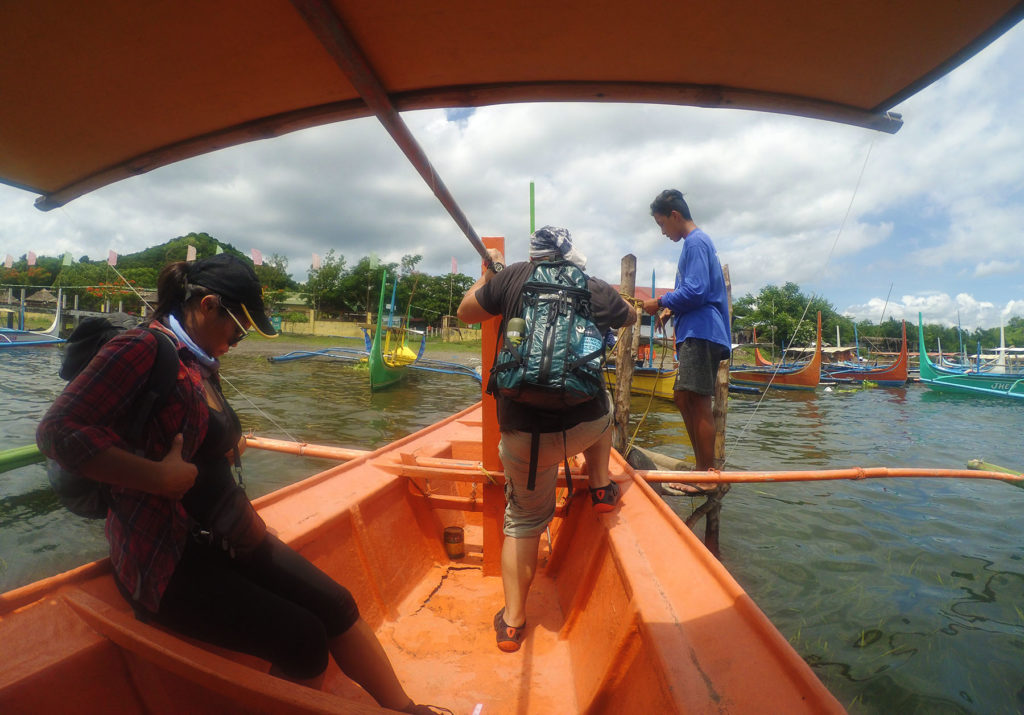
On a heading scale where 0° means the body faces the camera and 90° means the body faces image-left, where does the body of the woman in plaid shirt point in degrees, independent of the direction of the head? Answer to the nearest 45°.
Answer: approximately 270°

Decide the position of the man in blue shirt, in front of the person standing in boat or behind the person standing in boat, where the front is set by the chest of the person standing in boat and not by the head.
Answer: in front

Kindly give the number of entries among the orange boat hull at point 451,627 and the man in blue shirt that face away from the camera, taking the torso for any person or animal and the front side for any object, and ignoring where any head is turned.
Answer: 1

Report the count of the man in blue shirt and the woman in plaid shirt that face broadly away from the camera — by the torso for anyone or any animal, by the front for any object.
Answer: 0

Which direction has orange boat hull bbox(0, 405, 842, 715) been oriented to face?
away from the camera

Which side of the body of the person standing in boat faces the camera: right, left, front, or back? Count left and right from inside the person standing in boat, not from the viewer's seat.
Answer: back

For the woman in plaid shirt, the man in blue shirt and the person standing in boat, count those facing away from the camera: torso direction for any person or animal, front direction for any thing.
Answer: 1

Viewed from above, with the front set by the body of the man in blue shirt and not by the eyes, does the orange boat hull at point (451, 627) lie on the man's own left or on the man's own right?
on the man's own left

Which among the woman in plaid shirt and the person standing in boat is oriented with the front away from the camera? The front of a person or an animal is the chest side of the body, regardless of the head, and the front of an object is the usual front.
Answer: the person standing in boat

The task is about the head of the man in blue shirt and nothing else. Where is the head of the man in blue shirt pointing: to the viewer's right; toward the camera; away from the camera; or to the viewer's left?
to the viewer's left

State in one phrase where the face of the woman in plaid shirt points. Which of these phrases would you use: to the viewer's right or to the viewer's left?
to the viewer's right

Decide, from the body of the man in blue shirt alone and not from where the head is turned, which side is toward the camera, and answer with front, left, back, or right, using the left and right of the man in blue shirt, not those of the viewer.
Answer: left
